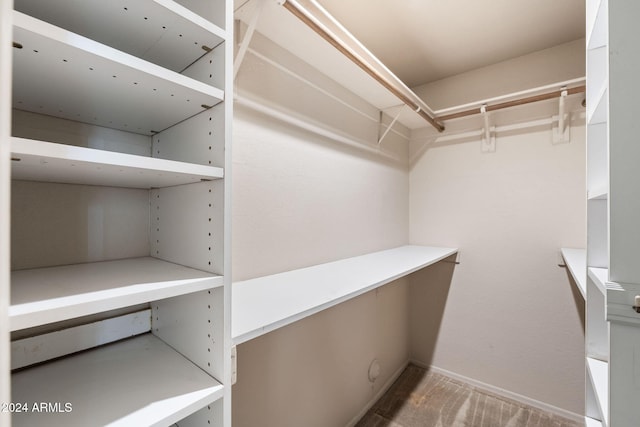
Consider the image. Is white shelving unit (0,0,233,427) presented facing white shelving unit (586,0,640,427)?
yes

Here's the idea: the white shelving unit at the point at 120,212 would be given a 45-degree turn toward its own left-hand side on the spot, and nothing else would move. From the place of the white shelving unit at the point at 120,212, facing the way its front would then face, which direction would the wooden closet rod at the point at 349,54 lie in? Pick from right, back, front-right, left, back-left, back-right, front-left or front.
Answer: front

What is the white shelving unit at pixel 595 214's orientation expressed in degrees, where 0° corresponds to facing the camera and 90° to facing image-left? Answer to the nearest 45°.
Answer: approximately 90°

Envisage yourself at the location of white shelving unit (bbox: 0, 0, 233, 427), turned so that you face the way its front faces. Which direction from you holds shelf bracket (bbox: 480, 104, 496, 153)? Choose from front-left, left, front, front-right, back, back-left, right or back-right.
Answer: front-left

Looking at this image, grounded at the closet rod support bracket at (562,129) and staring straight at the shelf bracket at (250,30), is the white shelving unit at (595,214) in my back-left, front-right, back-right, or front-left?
front-left

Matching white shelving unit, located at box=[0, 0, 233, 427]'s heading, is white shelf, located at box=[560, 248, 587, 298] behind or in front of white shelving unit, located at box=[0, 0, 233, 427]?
in front

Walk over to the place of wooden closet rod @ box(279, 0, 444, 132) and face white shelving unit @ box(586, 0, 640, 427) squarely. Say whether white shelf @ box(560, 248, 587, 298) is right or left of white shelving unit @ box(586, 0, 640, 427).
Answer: left

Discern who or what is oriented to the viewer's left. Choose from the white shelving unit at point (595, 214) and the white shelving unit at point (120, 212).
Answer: the white shelving unit at point (595, 214)

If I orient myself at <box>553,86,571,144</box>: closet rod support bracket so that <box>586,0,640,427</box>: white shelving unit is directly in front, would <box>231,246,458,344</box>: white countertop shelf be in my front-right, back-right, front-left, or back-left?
front-right

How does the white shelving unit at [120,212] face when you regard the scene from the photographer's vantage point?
facing the viewer and to the right of the viewer

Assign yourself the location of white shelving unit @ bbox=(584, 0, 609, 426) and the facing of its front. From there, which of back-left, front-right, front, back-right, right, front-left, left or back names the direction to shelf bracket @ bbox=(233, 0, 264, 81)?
front-left

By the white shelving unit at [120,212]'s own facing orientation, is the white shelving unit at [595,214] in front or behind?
in front

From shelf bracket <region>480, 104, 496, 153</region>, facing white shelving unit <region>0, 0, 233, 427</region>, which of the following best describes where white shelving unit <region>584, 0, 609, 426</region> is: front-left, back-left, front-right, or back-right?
front-left

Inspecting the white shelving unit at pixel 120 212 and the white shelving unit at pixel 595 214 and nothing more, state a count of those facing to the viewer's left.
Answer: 1
